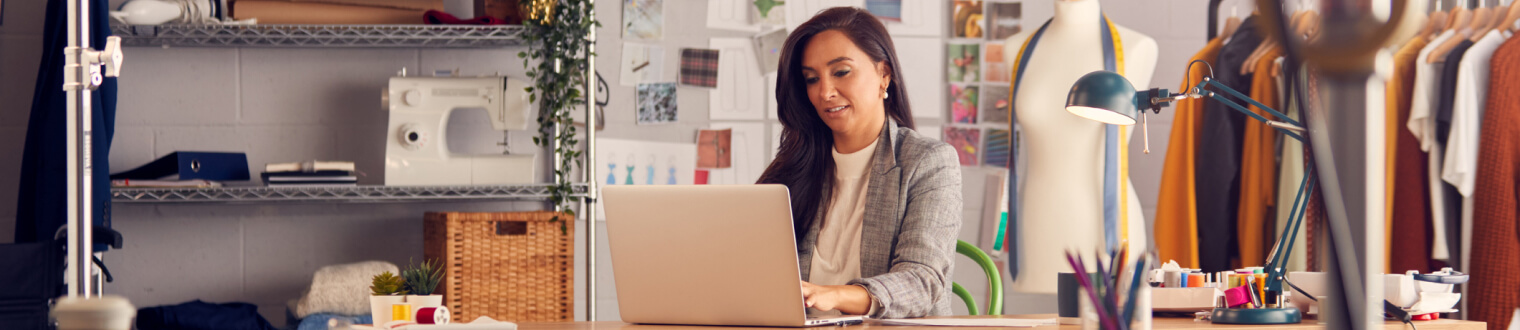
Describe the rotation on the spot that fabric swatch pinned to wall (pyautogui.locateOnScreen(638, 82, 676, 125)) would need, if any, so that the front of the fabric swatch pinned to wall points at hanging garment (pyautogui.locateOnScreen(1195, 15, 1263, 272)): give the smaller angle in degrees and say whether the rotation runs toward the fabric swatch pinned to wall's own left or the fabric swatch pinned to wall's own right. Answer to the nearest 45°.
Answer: approximately 90° to the fabric swatch pinned to wall's own left

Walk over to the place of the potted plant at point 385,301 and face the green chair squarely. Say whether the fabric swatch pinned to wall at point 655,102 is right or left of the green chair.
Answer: left

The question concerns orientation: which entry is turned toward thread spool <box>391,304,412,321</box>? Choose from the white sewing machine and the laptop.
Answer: the white sewing machine

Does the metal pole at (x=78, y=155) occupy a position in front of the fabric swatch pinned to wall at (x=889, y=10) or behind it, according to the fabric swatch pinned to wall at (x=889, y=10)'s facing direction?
in front

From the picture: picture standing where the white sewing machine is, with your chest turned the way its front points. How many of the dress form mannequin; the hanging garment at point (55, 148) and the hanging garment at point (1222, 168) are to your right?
1

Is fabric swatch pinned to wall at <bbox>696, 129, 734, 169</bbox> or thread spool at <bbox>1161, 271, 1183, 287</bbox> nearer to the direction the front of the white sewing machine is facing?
the thread spool

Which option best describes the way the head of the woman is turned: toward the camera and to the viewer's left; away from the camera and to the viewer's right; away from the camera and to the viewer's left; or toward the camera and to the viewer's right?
toward the camera and to the viewer's left

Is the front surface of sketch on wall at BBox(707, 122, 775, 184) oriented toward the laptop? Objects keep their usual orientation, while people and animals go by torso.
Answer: yes

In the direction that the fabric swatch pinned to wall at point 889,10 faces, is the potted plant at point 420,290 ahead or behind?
ahead

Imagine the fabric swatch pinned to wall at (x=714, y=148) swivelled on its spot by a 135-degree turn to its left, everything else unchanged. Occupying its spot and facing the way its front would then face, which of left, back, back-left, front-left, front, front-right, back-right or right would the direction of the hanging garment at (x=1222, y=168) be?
front-right

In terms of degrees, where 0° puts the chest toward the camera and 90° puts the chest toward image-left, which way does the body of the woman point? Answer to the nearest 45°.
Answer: approximately 45°

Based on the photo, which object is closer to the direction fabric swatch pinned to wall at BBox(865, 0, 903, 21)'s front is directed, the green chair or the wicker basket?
the green chair
